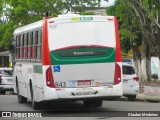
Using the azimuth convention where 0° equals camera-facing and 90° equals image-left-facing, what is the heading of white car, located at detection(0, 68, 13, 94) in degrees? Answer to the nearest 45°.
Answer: approximately 180°

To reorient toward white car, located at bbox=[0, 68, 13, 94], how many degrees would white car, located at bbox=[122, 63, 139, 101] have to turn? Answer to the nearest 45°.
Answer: approximately 45° to its left

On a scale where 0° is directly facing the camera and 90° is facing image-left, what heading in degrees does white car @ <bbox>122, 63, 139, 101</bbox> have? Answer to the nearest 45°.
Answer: approximately 180°

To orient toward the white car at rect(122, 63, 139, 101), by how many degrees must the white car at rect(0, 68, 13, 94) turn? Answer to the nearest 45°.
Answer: approximately 135° to its right

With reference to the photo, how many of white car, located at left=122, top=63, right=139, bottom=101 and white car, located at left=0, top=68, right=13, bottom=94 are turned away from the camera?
2
